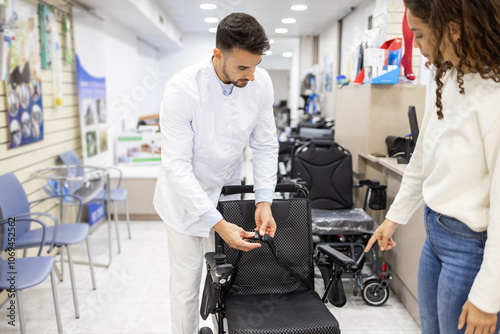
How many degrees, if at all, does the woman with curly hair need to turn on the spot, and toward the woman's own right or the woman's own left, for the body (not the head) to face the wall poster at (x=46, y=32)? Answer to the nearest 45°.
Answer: approximately 90° to the woman's own right

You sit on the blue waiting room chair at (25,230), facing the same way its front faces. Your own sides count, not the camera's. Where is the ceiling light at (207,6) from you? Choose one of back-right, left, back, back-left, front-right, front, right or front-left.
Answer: left

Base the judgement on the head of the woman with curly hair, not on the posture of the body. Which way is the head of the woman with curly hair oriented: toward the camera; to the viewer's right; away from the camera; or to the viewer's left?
to the viewer's left

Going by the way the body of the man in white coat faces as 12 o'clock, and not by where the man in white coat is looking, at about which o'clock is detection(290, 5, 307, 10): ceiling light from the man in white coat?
The ceiling light is roughly at 8 o'clock from the man in white coat.

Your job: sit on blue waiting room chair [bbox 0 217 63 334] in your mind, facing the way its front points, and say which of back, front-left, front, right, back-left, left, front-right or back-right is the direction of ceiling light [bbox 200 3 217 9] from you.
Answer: left

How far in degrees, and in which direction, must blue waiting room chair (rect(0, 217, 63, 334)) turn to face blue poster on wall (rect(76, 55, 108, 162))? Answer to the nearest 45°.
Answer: approximately 135° to its left

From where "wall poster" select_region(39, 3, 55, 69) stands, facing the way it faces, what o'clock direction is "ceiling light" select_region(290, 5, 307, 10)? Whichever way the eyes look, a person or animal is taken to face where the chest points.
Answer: The ceiling light is roughly at 10 o'clock from the wall poster.

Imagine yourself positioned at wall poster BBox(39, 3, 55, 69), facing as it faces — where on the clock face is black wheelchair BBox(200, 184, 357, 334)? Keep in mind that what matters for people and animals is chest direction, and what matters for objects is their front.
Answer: The black wheelchair is roughly at 1 o'clock from the wall poster.

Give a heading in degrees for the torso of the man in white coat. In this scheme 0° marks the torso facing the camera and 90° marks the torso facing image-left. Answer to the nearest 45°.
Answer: approximately 315°
